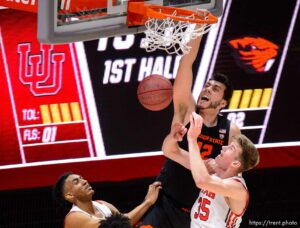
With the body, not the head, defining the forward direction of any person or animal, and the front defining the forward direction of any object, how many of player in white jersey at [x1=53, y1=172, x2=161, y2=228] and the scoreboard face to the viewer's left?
0

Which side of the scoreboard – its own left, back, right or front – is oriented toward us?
front

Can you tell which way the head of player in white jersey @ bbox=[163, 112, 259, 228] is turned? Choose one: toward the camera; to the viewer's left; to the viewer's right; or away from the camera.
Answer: to the viewer's left

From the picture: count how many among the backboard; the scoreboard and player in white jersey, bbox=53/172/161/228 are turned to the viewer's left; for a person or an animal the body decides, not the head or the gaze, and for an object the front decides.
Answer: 0

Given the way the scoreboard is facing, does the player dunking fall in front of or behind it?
in front

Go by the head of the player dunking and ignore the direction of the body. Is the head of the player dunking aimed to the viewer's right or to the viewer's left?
to the viewer's left

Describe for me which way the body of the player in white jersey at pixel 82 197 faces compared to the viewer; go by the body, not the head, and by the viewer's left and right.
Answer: facing the viewer and to the right of the viewer

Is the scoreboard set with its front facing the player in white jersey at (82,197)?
yes

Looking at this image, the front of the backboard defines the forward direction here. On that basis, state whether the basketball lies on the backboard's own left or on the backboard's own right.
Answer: on the backboard's own left
